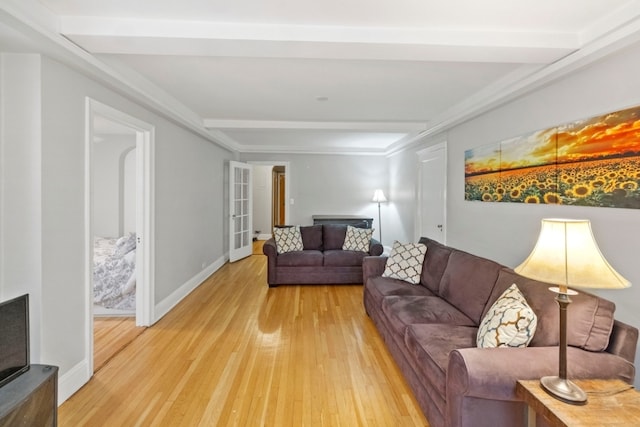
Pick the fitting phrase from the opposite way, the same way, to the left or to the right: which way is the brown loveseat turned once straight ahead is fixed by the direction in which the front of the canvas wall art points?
to the left

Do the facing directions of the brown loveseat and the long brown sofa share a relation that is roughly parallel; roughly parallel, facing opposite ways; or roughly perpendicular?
roughly perpendicular

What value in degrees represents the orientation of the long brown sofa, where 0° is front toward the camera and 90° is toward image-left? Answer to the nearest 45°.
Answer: approximately 45°

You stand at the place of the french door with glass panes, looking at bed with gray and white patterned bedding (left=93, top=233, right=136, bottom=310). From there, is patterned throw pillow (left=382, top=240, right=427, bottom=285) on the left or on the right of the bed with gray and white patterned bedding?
left

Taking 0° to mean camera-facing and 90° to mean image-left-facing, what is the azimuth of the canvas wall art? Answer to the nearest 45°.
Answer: approximately 45°
